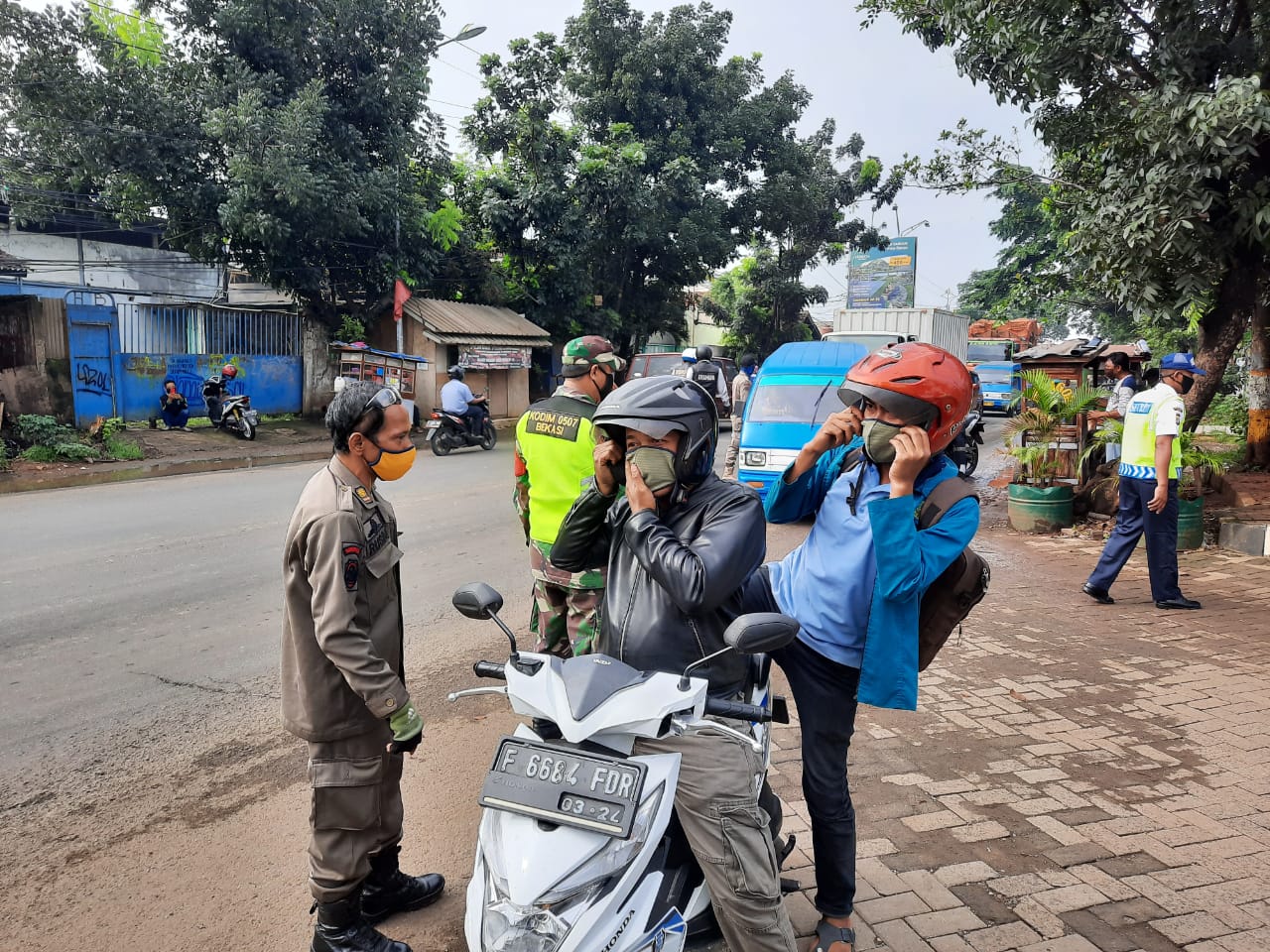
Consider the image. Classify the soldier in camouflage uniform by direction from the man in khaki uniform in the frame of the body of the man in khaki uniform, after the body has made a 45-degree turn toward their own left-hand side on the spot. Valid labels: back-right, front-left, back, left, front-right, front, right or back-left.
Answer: front

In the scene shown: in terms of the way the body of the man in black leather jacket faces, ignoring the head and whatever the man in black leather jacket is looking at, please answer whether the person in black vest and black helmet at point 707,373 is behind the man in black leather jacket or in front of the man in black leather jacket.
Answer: behind

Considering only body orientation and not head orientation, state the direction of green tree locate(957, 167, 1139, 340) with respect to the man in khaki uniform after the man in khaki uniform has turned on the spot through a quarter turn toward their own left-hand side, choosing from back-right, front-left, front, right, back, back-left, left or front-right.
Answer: front-right

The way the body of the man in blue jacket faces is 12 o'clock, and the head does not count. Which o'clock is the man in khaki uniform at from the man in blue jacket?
The man in khaki uniform is roughly at 1 o'clock from the man in blue jacket.

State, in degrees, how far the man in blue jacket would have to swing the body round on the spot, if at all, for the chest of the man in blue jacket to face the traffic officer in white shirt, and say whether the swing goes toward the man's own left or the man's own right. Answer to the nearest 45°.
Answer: approximately 180°

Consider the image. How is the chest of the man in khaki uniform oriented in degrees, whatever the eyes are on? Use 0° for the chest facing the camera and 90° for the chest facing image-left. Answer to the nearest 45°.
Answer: approximately 270°

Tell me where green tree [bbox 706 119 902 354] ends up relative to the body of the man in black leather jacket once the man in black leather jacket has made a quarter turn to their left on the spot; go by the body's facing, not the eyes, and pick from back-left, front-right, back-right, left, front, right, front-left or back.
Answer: back-left

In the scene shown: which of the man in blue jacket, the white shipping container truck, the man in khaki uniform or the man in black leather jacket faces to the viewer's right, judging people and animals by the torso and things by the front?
the man in khaki uniform

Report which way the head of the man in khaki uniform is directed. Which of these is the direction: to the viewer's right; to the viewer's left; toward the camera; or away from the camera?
to the viewer's right

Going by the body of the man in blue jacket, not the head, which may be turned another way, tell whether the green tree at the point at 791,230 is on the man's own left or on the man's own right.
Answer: on the man's own right

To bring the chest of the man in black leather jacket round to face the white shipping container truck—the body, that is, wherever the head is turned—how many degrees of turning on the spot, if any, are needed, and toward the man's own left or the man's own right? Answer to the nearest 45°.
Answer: approximately 135° to the man's own right

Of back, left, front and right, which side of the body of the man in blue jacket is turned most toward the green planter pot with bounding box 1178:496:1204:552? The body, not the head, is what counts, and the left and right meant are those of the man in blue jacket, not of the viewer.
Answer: back

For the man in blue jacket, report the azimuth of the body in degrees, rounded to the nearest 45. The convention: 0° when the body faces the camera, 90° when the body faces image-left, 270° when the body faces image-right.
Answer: approximately 45°
